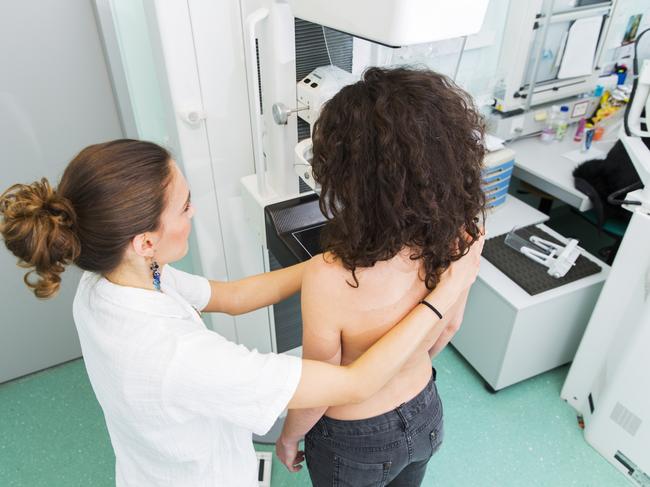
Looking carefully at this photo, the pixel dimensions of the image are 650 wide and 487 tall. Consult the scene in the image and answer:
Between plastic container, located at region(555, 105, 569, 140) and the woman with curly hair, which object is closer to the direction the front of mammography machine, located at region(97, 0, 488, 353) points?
the woman with curly hair

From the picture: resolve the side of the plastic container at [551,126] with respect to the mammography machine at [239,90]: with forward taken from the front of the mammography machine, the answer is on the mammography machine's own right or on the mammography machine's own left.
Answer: on the mammography machine's own left

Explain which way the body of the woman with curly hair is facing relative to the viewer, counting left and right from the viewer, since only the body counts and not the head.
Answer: facing away from the viewer and to the left of the viewer

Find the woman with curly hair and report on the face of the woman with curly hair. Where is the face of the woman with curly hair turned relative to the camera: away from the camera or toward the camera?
away from the camera

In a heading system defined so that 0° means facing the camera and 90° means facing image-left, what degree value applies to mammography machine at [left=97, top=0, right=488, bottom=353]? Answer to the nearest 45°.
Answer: approximately 315°

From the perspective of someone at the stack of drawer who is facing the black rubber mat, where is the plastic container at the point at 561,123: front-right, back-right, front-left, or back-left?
back-left

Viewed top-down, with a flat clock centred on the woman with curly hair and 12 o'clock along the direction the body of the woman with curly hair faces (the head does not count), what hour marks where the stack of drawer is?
The stack of drawer is roughly at 2 o'clock from the woman with curly hair.

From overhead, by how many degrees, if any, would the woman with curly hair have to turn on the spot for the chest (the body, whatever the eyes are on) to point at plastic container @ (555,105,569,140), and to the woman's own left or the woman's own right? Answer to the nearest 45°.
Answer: approximately 90° to the woman's own right

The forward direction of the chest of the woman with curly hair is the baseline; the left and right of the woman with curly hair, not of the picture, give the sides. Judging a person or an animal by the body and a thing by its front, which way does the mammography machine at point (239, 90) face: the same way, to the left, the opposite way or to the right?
the opposite way

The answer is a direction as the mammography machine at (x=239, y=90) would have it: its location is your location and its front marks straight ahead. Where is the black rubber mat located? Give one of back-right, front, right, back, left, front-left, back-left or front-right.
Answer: front-left

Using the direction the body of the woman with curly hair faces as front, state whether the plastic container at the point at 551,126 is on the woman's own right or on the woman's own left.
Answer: on the woman's own right

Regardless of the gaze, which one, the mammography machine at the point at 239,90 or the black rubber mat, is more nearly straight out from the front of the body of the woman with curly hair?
the mammography machine
